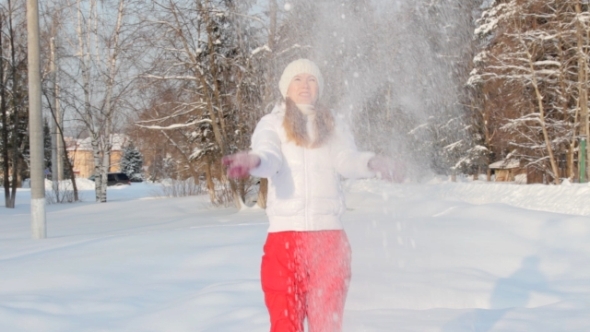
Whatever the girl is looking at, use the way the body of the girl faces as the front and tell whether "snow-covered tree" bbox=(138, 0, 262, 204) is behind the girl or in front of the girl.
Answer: behind

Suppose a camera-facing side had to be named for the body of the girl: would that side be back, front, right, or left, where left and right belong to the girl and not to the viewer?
front

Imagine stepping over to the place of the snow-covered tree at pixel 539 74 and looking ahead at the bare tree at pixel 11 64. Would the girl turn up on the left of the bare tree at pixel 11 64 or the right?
left

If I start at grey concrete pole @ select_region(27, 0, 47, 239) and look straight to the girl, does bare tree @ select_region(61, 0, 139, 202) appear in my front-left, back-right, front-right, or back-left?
back-left

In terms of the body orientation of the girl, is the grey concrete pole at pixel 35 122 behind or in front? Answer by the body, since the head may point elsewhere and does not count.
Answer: behind

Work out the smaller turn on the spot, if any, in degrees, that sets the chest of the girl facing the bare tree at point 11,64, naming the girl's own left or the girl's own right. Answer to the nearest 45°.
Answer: approximately 135° to the girl's own right

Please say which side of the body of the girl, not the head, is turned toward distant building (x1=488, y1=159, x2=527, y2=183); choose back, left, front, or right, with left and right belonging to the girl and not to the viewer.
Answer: back

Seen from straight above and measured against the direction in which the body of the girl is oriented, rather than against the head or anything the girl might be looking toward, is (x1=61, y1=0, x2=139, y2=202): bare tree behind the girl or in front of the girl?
behind

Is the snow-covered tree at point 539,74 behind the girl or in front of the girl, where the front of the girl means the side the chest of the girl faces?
behind
